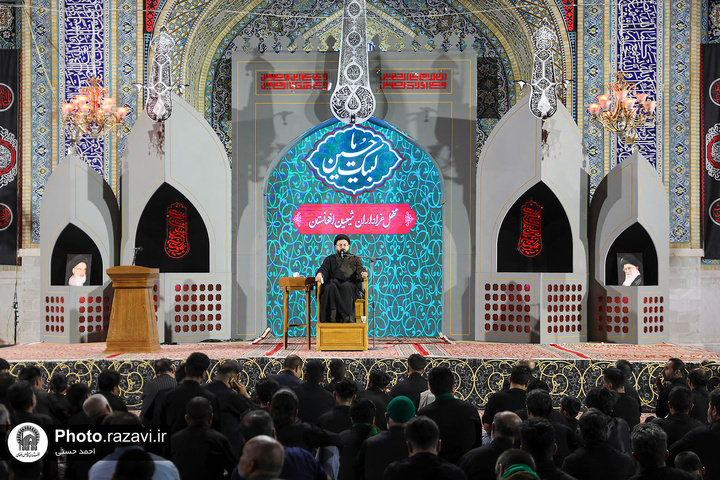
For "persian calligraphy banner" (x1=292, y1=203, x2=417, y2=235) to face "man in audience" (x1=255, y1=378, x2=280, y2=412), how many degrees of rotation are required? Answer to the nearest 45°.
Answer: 0° — it already faces them

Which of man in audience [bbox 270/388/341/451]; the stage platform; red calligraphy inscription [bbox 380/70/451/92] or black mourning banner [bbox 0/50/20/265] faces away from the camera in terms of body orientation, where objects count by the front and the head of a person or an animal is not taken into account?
the man in audience

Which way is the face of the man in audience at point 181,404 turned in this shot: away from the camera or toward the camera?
away from the camera

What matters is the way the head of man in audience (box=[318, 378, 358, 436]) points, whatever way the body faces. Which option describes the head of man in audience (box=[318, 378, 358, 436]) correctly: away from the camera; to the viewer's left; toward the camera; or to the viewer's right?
away from the camera

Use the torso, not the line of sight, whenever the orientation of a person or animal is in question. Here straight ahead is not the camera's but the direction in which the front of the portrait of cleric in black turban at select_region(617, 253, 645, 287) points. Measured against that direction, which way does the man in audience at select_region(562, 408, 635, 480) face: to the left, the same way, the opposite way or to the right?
the opposite way

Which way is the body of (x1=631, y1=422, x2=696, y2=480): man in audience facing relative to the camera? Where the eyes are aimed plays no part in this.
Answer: away from the camera

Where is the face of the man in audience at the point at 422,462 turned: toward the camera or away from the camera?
away from the camera

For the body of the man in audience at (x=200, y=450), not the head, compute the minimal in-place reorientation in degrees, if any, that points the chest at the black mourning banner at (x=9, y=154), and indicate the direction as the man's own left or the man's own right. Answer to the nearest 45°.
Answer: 0° — they already face it

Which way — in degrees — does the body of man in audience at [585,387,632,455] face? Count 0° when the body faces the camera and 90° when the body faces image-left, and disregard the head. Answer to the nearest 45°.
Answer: approximately 180°

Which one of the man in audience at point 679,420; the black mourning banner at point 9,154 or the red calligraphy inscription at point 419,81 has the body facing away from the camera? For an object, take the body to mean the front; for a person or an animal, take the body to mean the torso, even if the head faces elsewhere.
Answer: the man in audience

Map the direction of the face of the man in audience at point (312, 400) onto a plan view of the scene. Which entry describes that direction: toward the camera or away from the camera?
away from the camera

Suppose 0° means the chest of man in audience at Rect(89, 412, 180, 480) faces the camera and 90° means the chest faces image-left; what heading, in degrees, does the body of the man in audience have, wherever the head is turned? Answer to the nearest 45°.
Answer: approximately 180°

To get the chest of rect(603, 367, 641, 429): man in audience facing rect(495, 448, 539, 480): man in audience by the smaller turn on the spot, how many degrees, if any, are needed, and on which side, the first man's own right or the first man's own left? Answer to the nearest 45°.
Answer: approximately 135° to the first man's own left

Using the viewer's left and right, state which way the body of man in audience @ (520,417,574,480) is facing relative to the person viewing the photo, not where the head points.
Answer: facing away from the viewer
